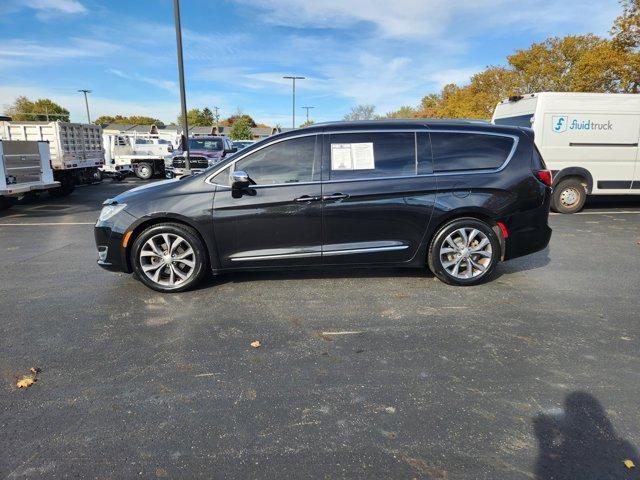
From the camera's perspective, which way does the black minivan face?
to the viewer's left

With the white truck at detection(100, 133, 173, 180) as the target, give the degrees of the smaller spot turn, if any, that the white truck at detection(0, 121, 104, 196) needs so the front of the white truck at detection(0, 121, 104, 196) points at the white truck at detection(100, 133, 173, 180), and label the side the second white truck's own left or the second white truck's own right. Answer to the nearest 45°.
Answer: approximately 90° to the second white truck's own right

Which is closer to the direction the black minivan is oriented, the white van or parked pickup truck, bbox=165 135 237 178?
the parked pickup truck

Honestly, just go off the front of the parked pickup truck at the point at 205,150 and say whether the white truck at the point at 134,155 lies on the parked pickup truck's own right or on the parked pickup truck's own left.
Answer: on the parked pickup truck's own right

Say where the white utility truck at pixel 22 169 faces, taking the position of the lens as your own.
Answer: facing away from the viewer and to the left of the viewer

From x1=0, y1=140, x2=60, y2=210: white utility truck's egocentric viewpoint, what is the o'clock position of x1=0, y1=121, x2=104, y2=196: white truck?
The white truck is roughly at 2 o'clock from the white utility truck.

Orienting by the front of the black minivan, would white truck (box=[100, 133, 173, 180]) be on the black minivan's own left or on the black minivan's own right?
on the black minivan's own right

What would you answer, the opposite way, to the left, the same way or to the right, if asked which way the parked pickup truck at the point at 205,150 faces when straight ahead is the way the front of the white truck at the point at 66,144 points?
to the left

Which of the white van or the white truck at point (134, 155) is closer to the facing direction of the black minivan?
the white truck

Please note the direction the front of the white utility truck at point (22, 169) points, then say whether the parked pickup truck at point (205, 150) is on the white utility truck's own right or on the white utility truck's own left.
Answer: on the white utility truck's own right

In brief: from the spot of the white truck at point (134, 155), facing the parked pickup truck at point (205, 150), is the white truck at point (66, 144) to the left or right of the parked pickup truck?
right

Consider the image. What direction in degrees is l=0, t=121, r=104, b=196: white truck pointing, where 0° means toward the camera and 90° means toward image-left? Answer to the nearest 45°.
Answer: approximately 135°
